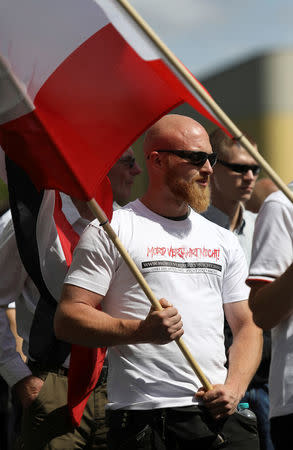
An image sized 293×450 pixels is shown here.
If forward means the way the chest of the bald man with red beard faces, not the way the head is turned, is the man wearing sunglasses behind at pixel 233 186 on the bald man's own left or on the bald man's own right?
on the bald man's own left

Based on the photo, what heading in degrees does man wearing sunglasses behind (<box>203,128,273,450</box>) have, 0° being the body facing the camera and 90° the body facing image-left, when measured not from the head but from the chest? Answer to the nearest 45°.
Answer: approximately 315°

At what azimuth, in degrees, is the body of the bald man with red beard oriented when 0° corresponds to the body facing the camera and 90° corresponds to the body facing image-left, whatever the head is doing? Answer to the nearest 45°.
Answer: approximately 315°

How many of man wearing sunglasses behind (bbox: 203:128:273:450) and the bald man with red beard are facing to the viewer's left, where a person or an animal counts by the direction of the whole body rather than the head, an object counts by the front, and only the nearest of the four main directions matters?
0

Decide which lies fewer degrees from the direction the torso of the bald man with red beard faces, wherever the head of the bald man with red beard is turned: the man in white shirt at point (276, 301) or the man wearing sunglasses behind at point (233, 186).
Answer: the man in white shirt
